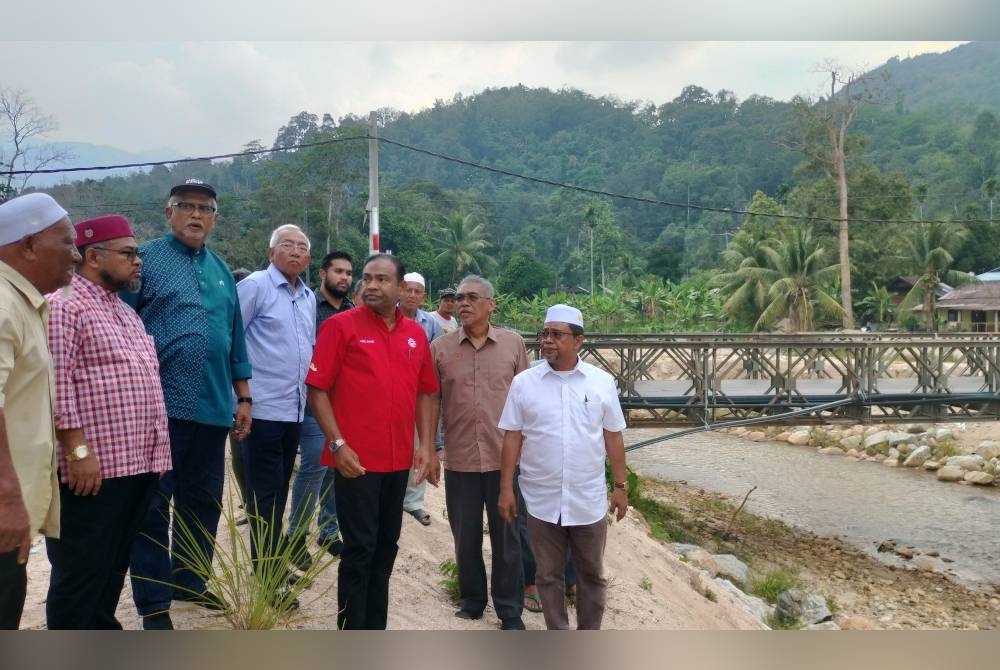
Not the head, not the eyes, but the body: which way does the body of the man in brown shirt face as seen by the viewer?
toward the camera

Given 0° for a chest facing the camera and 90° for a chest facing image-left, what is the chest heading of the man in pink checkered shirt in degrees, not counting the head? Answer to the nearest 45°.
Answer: approximately 315°

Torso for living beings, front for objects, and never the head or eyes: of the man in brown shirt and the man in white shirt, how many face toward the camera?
2

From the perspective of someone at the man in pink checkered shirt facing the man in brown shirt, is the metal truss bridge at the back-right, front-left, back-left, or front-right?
front-left

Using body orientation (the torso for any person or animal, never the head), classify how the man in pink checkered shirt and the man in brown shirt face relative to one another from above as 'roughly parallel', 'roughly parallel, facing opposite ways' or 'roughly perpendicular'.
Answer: roughly perpendicular

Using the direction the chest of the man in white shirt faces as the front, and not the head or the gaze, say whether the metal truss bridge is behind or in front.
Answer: behind

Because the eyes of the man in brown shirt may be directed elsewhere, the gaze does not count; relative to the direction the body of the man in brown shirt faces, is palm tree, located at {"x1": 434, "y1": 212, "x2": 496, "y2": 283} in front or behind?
behind

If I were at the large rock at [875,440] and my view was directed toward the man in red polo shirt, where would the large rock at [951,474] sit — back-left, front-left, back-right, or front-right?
front-left

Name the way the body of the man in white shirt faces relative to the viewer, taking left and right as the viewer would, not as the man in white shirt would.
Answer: facing the viewer
